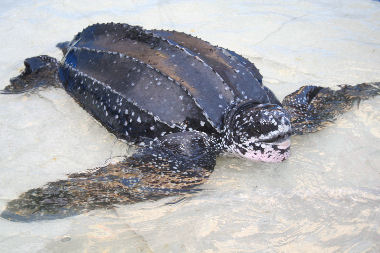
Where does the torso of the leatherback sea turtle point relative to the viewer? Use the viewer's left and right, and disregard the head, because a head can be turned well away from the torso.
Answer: facing the viewer and to the right of the viewer
